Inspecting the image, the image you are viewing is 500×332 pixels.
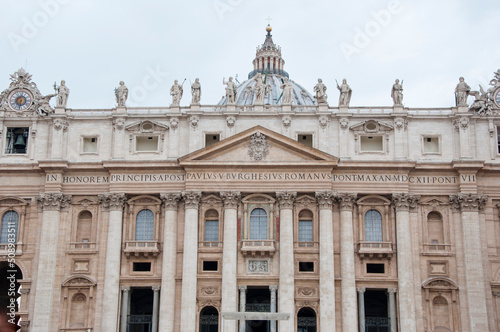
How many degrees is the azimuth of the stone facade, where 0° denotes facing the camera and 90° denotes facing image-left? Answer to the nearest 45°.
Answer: approximately 0°
